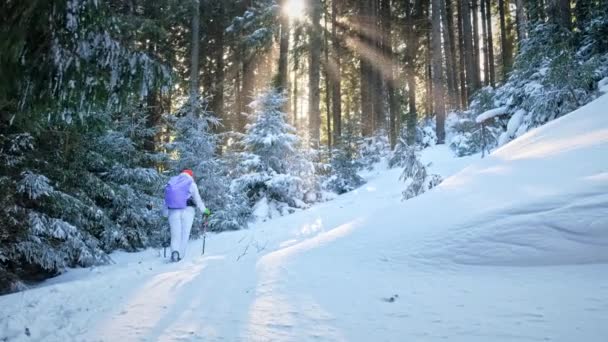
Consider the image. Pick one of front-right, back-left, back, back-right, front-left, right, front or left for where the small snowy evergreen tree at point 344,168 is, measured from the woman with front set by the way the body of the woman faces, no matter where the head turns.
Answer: front

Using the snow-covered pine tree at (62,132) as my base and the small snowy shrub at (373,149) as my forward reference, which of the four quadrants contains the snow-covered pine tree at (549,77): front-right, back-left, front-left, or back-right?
front-right

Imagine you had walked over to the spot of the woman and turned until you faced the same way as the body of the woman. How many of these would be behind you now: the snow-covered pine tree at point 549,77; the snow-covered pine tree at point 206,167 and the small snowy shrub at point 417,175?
0

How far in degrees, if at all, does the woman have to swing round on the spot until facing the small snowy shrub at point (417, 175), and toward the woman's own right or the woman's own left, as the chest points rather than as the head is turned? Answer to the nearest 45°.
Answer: approximately 45° to the woman's own right

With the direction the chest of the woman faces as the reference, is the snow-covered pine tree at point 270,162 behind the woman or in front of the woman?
in front

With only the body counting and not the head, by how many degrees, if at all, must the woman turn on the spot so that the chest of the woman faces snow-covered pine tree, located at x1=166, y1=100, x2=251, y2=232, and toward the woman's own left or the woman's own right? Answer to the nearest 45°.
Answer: approximately 45° to the woman's own left

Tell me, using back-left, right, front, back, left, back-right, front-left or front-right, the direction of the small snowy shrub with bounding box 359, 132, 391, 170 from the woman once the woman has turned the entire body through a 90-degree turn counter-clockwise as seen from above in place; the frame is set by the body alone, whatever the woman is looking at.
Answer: right

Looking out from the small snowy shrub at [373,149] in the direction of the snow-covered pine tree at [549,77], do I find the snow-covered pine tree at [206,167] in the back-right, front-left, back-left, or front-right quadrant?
front-right

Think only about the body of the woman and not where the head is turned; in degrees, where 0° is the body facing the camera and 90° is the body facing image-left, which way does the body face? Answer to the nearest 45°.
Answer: approximately 225°

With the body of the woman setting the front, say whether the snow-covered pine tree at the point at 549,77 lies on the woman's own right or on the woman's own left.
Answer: on the woman's own right

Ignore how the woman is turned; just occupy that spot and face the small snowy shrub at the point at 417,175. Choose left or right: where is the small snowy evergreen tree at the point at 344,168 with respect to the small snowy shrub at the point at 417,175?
left

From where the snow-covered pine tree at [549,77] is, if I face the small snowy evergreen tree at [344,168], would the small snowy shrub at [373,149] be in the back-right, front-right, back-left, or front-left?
front-right

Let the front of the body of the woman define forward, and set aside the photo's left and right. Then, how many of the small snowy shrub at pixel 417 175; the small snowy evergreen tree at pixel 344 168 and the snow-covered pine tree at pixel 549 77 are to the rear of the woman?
0
